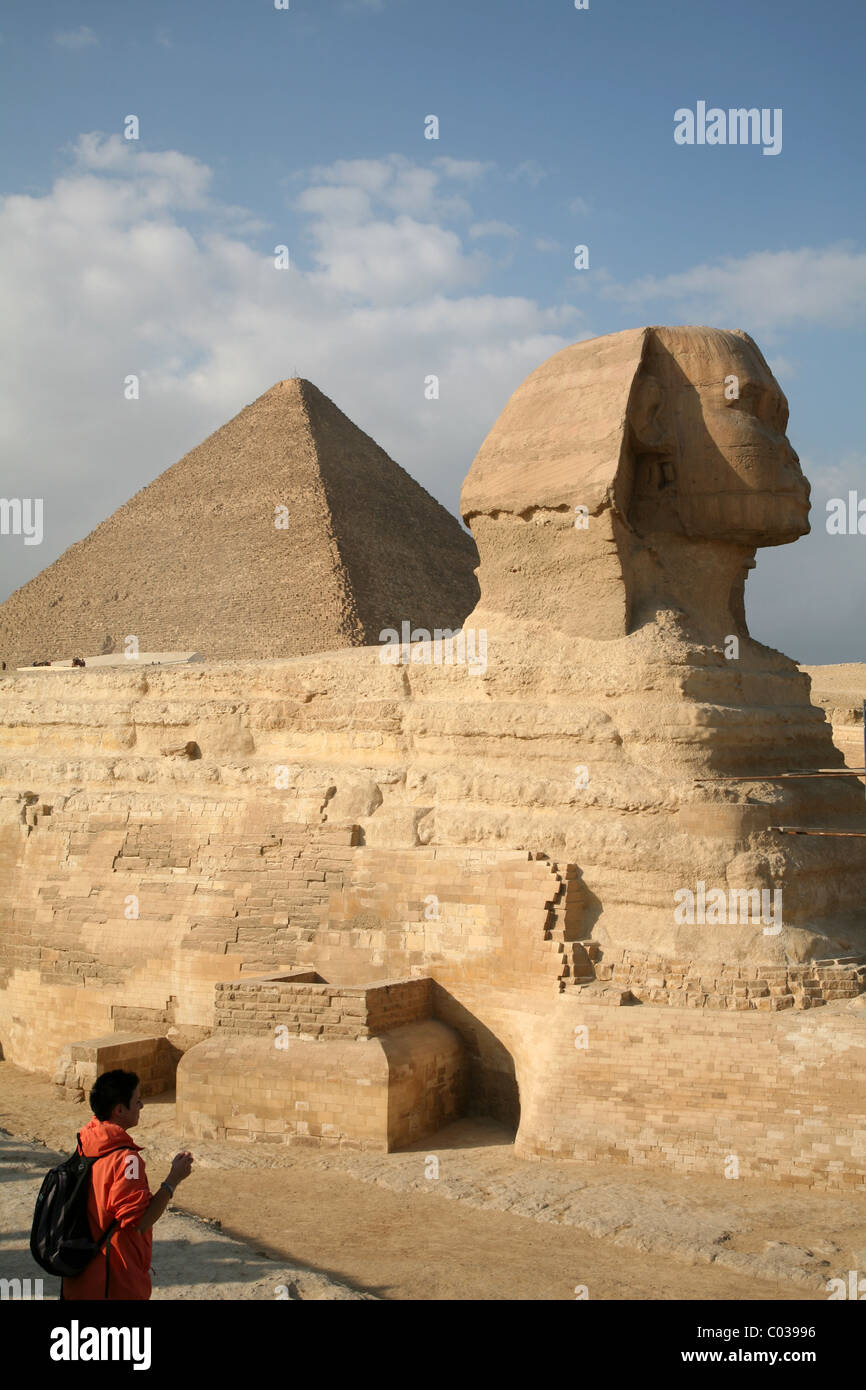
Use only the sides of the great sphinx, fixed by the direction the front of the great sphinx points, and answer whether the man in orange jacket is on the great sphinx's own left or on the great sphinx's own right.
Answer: on the great sphinx's own right

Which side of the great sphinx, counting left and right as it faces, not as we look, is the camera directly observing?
right

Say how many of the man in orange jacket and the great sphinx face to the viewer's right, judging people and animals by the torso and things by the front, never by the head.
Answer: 2

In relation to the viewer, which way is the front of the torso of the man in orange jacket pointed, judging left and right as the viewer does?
facing to the right of the viewer

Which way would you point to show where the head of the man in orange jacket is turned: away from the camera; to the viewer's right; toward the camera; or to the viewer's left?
to the viewer's right

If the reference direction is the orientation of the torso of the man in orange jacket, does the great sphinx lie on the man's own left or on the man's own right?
on the man's own left
